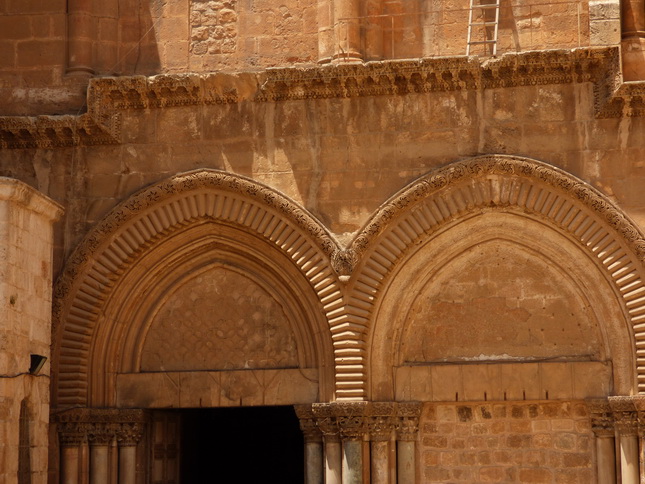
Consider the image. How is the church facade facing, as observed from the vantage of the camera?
facing the viewer
